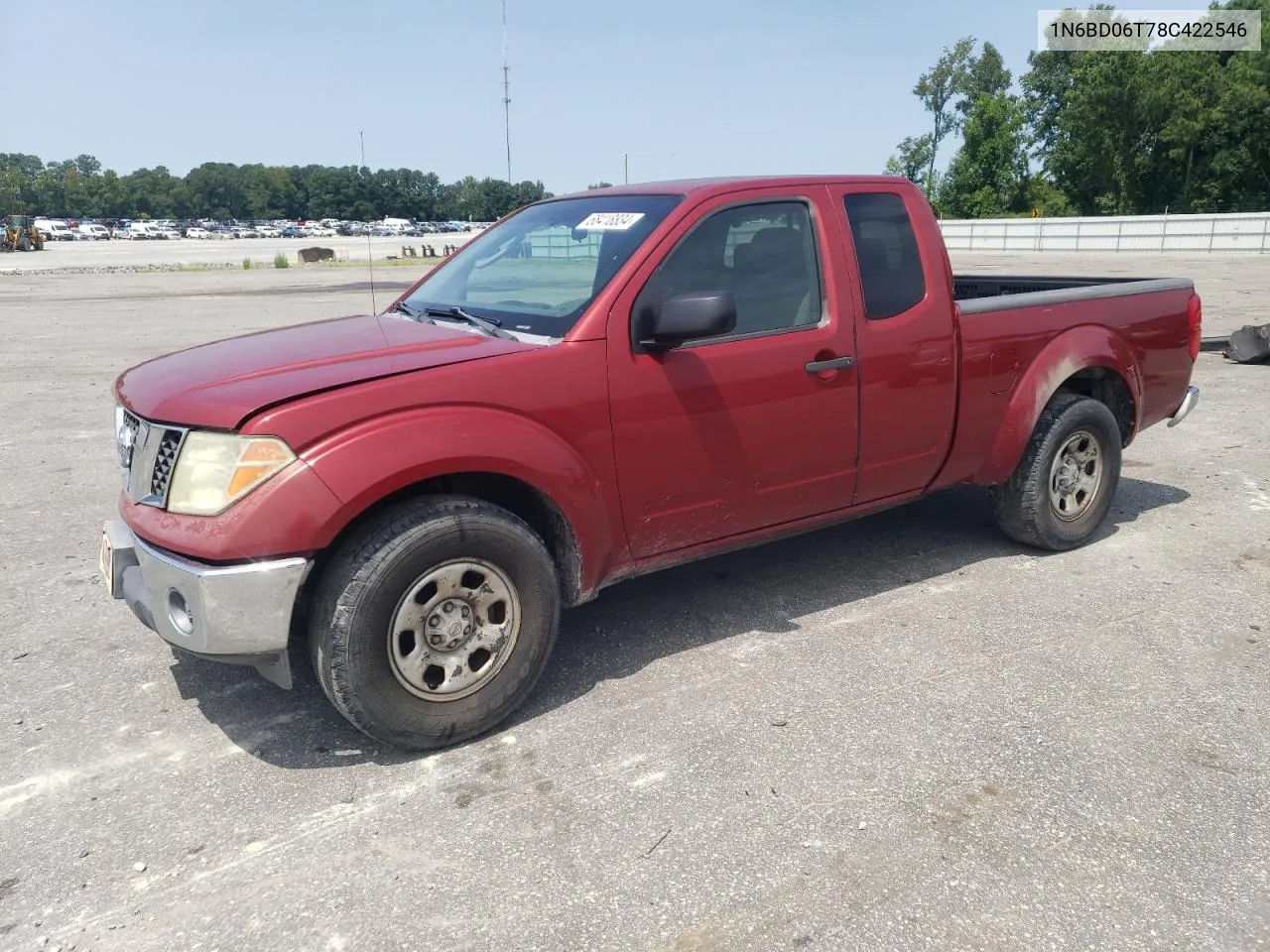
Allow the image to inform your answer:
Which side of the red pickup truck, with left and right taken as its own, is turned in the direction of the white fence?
back

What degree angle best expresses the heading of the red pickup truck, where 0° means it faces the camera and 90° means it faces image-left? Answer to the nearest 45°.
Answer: approximately 45°
